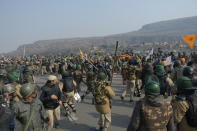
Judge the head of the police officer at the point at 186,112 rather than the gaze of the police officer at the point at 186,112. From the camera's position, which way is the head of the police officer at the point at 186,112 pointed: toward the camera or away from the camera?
away from the camera

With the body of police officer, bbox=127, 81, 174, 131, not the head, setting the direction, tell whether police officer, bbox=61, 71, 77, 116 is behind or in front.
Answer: in front

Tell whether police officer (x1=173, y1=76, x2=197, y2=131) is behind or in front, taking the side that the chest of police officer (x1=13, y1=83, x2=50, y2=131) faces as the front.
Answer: in front

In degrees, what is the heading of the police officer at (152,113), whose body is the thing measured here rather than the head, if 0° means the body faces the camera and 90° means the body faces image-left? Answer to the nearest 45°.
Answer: approximately 180°

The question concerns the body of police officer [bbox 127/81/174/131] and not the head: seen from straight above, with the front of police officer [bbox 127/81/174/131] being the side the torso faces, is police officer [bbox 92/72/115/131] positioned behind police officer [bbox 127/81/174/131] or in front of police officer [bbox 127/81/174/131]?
in front

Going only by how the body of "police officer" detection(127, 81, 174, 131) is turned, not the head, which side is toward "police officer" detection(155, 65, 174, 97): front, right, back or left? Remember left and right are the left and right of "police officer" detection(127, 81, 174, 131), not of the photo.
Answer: front
